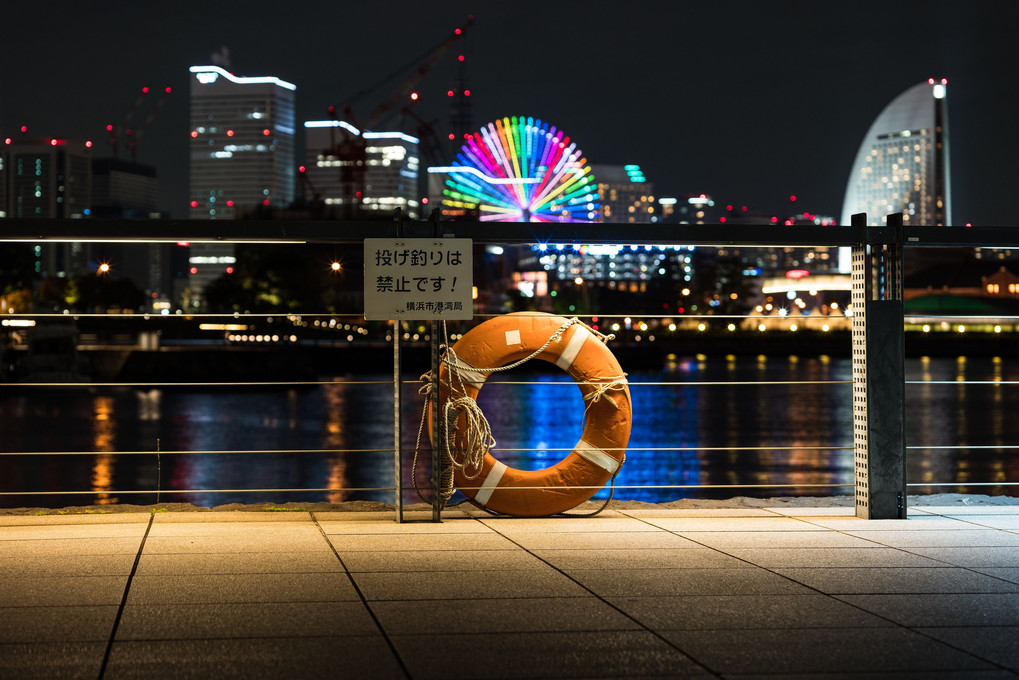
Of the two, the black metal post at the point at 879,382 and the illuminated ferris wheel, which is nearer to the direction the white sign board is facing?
the black metal post

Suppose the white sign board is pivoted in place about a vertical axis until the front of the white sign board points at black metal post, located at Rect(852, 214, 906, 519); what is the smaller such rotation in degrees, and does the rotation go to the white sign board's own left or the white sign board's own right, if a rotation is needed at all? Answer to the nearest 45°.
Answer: approximately 90° to the white sign board's own left

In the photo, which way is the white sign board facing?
toward the camera

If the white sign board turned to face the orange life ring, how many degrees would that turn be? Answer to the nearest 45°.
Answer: approximately 90° to its left

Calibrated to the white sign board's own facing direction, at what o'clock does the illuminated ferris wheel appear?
The illuminated ferris wheel is roughly at 6 o'clock from the white sign board.
